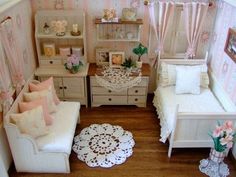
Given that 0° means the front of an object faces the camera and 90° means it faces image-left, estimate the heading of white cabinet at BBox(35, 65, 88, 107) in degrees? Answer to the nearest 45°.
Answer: approximately 0°

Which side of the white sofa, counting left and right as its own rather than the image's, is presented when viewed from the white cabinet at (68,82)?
left

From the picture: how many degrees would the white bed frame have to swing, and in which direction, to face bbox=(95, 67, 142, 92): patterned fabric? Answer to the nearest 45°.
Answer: approximately 135° to its right

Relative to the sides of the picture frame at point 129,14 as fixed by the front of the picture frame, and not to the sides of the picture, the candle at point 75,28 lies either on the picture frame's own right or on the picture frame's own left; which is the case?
on the picture frame's own right

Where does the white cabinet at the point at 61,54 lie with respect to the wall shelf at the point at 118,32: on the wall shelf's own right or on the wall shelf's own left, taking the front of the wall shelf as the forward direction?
on the wall shelf's own right

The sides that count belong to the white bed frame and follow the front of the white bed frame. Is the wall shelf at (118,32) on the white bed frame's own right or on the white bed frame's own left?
on the white bed frame's own right

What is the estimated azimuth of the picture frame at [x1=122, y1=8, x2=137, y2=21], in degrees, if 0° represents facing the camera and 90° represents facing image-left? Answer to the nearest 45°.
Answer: approximately 0°

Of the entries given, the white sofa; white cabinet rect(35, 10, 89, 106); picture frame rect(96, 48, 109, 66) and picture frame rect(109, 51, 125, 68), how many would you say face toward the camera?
3
